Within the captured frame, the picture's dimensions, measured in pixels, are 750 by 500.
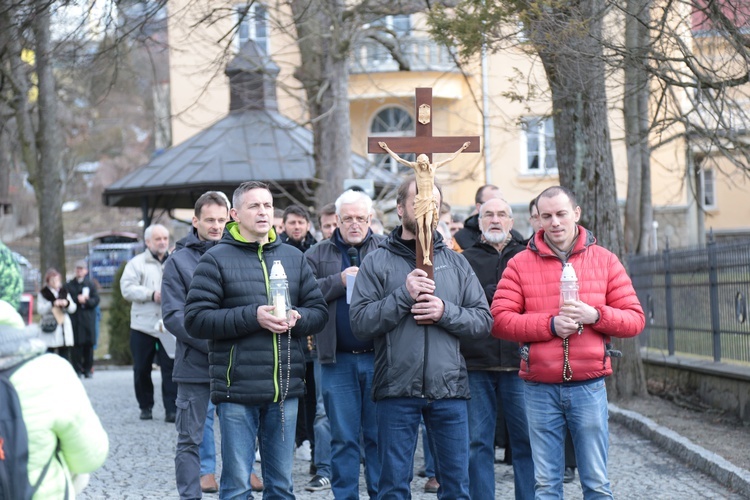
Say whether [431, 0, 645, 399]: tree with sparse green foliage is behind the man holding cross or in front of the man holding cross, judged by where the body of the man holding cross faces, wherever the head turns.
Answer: behind

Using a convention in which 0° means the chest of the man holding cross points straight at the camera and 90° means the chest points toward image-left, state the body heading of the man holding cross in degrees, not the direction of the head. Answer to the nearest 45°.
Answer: approximately 0°

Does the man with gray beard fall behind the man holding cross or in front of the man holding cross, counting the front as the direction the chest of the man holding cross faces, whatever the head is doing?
behind

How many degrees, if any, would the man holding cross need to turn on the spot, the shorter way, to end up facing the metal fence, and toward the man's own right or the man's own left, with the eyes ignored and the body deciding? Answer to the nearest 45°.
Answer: approximately 135° to the man's own left

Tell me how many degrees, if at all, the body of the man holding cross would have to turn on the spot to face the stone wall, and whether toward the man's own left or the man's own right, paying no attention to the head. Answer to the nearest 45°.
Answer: approximately 135° to the man's own left

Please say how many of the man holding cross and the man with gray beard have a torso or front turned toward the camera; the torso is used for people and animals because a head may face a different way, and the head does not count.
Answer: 2
